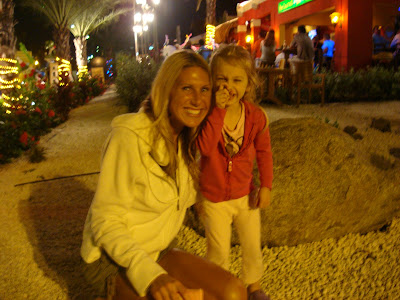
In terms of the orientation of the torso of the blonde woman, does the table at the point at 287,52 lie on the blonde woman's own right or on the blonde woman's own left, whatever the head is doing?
on the blonde woman's own left

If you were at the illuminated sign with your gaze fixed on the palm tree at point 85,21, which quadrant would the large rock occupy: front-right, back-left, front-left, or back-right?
back-left

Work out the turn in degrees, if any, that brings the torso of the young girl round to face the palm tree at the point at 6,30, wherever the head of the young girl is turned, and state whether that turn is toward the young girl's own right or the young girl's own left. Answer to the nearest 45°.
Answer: approximately 135° to the young girl's own right

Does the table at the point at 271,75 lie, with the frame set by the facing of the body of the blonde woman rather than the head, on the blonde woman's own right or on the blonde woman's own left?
on the blonde woman's own left

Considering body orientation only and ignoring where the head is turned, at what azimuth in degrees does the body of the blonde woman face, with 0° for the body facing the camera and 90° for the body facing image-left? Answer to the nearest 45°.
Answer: approximately 315°

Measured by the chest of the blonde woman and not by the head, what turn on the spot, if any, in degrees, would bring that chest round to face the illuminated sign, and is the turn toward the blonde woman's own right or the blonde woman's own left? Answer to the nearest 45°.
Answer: approximately 135° to the blonde woman's own left
